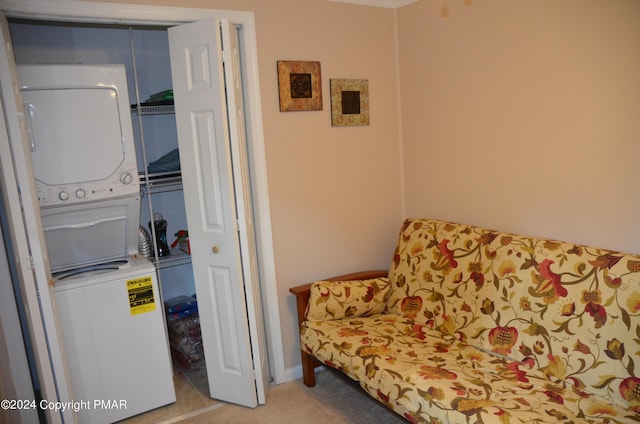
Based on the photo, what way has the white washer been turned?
toward the camera

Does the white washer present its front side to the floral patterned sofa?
no

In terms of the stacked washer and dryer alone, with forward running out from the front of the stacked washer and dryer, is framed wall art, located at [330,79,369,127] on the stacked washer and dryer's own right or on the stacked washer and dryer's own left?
on the stacked washer and dryer's own left

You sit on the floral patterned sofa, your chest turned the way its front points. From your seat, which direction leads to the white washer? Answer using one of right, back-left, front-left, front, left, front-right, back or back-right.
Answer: front-right

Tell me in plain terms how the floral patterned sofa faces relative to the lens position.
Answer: facing the viewer and to the left of the viewer

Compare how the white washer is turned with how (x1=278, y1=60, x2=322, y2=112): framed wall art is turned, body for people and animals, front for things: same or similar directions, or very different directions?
same or similar directions

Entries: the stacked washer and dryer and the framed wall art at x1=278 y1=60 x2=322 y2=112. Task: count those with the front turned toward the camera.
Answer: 2

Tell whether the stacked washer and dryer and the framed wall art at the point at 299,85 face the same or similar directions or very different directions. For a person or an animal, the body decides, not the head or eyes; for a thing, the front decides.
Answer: same or similar directions

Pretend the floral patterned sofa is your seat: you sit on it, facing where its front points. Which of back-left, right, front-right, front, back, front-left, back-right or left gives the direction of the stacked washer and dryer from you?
front-right

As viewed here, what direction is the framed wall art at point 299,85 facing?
toward the camera

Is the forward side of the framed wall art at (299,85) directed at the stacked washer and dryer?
no
